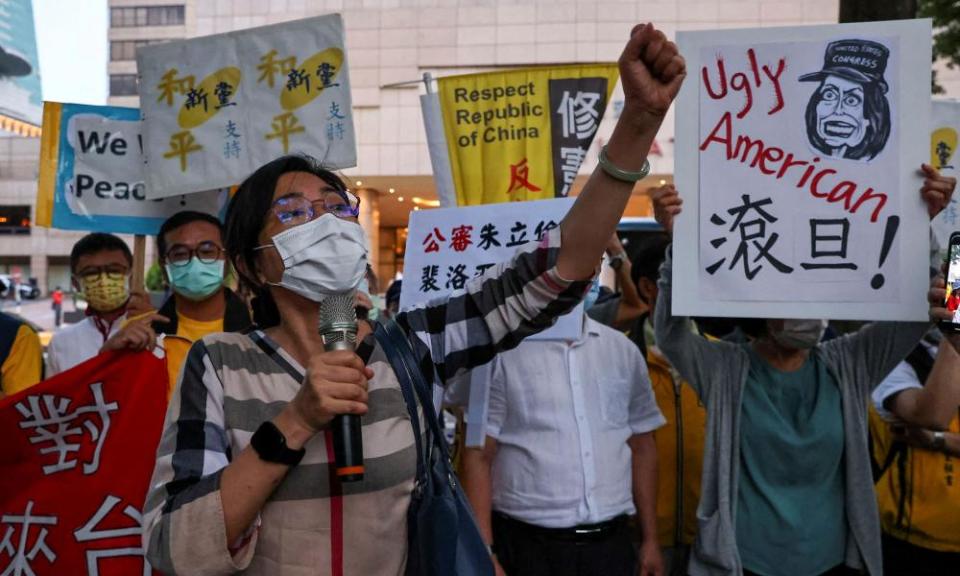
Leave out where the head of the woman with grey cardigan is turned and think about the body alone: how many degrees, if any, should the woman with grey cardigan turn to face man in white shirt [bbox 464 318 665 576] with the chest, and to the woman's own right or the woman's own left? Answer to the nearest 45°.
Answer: approximately 90° to the woman's own right

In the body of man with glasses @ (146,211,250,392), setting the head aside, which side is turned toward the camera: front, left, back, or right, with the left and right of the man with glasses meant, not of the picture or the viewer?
front

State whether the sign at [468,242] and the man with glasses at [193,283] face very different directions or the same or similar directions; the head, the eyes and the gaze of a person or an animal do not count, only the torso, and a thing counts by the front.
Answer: same or similar directions

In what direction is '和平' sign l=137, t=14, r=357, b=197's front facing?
toward the camera

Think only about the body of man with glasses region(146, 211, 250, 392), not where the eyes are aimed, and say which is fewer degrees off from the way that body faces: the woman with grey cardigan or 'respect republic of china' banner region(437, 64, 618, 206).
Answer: the woman with grey cardigan

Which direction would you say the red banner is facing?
toward the camera

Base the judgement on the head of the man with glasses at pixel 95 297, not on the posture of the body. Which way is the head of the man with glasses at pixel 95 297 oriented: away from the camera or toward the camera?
toward the camera

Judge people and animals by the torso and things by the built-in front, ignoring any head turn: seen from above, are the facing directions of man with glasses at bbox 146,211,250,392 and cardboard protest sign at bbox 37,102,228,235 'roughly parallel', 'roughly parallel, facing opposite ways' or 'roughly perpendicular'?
roughly parallel

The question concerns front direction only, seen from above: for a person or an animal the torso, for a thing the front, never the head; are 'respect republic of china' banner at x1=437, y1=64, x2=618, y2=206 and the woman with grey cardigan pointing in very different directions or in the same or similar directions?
same or similar directions

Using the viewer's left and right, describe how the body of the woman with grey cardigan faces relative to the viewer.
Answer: facing the viewer

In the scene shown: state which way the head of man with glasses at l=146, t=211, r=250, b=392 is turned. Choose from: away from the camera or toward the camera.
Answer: toward the camera

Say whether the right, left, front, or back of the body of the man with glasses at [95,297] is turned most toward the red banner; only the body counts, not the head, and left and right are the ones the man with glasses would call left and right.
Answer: front

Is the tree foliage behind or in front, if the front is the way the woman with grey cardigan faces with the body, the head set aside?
behind
